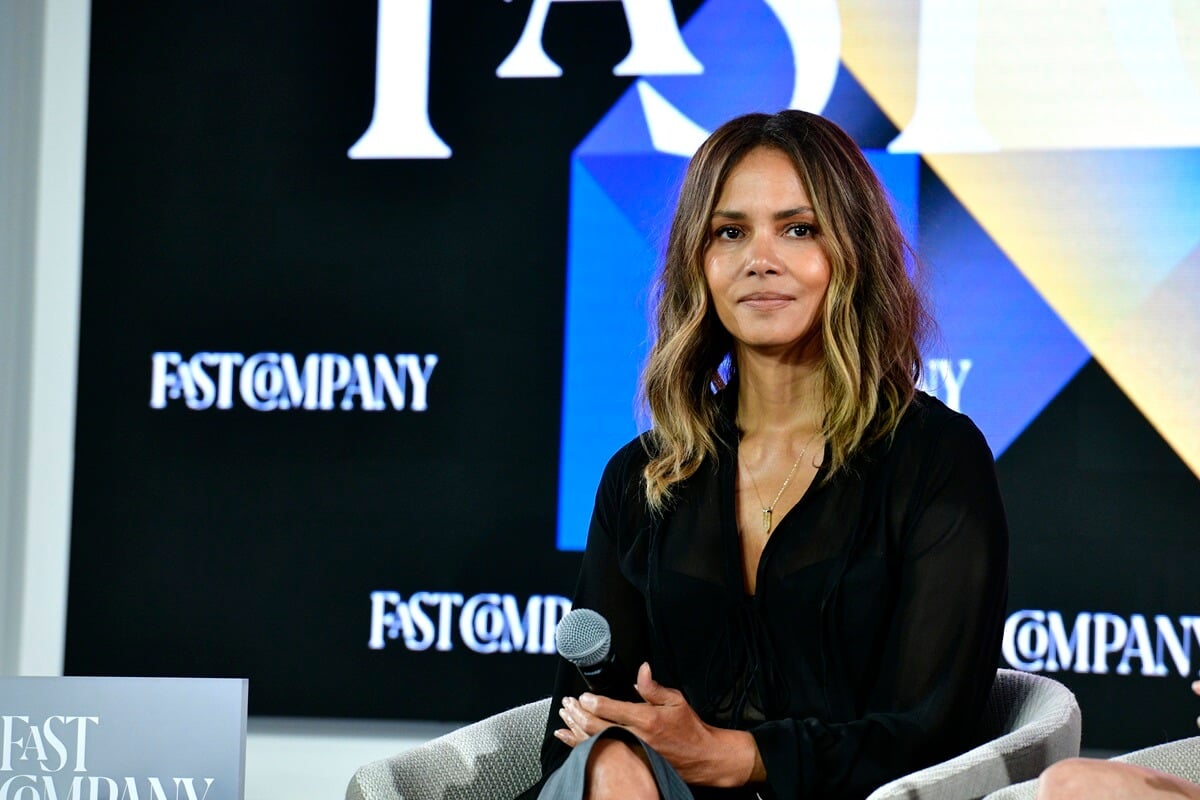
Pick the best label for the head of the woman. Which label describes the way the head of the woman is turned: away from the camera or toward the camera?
toward the camera

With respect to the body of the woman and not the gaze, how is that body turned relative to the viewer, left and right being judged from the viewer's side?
facing the viewer and to the left of the viewer
